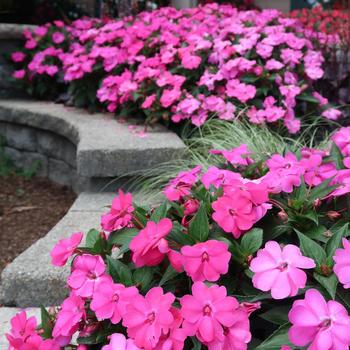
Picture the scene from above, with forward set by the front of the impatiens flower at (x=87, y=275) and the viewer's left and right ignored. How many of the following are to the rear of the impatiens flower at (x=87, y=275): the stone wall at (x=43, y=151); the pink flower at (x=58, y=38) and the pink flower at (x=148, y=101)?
3

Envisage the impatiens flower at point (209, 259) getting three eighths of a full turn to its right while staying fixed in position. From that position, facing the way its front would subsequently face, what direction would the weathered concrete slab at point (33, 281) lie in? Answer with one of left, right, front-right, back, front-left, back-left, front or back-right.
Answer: front

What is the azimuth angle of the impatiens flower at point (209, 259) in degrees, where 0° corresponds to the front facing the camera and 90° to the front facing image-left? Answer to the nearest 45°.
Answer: approximately 0°

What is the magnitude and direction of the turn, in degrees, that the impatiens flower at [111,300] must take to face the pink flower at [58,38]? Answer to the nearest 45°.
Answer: approximately 180°

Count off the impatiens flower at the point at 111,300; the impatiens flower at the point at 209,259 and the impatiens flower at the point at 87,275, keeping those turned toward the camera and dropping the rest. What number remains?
3

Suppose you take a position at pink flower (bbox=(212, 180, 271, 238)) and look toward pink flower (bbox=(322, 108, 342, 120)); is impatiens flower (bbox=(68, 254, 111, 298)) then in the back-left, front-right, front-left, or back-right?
back-left

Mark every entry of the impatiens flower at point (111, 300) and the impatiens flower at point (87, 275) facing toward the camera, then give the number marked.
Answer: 2

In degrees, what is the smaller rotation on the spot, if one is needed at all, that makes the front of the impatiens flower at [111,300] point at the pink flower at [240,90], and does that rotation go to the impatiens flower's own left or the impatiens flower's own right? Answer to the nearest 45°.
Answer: approximately 180°

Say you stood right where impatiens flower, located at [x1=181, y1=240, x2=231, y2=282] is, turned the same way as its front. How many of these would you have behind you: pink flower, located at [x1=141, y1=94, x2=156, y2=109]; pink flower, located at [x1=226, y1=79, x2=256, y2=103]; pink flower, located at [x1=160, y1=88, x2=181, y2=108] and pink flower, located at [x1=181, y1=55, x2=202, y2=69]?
4
